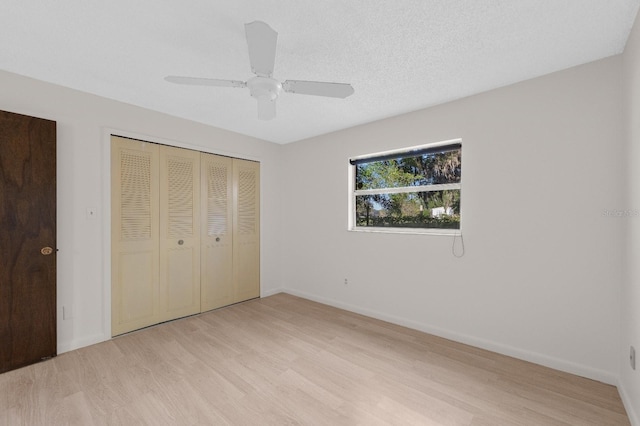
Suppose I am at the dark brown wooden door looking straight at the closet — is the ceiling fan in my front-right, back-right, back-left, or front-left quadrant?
front-right

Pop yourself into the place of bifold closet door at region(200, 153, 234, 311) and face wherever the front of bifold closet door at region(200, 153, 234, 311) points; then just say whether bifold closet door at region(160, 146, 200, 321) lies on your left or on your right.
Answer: on your right

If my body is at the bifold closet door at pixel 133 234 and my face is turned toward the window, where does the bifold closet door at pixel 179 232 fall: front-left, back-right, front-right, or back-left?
front-left

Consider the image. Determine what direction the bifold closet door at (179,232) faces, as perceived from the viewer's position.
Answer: facing the viewer and to the right of the viewer

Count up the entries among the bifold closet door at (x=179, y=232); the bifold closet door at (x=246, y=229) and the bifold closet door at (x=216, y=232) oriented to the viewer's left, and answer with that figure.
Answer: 0

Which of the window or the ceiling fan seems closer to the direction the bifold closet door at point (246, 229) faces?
the window

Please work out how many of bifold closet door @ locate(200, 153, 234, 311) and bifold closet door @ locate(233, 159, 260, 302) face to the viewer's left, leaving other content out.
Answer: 0

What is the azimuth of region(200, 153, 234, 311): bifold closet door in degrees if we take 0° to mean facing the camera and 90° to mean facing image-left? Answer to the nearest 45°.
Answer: approximately 315°

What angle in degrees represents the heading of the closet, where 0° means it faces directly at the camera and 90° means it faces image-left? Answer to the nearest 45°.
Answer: approximately 315°

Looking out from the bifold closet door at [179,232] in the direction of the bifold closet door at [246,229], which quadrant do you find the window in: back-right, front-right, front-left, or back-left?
front-right

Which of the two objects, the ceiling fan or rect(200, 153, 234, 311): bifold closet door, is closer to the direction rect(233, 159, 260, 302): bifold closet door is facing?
the ceiling fan

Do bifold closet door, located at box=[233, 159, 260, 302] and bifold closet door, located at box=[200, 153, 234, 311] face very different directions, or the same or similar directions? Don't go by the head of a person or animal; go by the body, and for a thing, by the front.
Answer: same or similar directions

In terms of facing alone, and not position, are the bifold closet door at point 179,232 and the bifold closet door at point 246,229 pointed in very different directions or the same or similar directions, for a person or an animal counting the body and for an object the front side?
same or similar directions

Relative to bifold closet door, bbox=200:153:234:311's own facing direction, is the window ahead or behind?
ahead
